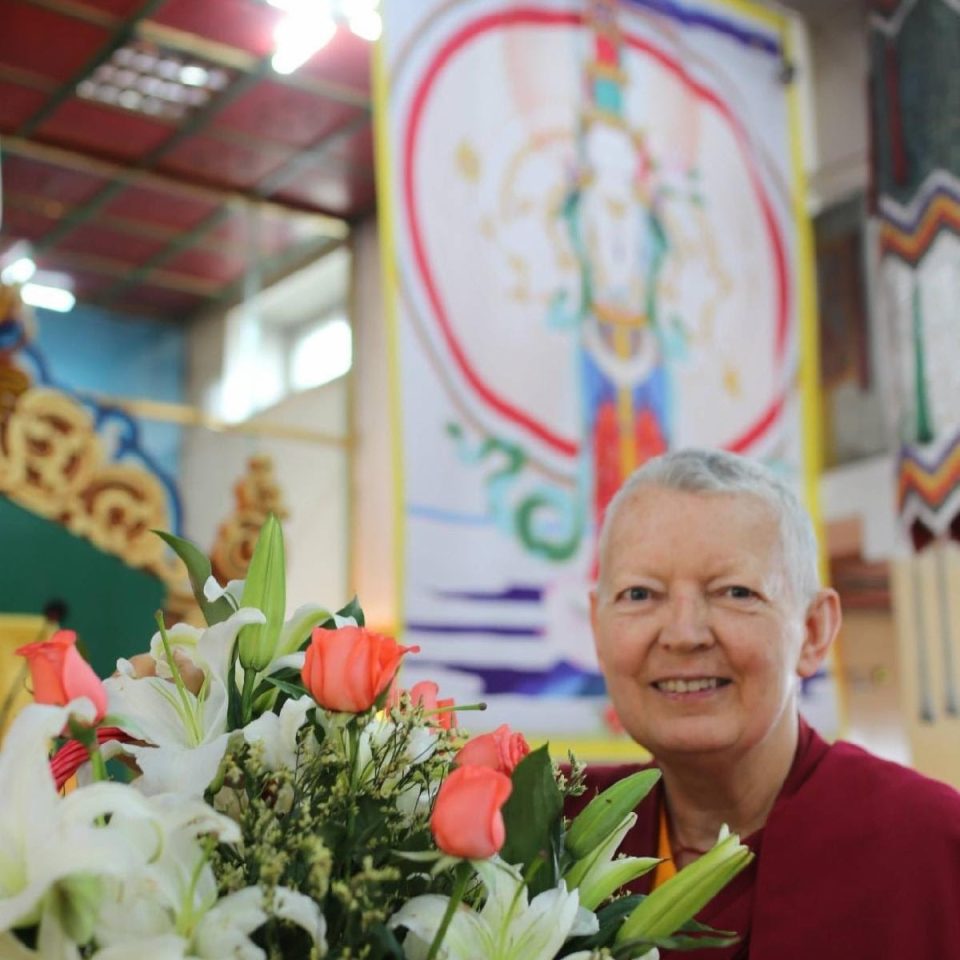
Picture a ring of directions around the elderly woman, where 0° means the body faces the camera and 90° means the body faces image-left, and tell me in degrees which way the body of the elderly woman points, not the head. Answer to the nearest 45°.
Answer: approximately 45°

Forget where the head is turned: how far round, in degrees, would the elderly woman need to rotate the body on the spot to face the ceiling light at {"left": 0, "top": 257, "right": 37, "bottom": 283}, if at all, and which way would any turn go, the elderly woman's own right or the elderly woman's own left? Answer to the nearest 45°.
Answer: approximately 90° to the elderly woman's own right

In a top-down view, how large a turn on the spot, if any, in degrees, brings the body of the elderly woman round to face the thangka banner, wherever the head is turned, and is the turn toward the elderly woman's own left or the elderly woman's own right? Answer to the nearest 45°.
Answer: approximately 135° to the elderly woman's own right

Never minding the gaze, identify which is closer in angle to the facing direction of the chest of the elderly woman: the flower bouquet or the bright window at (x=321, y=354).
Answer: the flower bouquet

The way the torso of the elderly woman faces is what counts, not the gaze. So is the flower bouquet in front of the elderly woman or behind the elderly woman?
in front

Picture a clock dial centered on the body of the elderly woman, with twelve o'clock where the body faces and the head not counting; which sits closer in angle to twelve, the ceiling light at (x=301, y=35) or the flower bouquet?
the flower bouquet

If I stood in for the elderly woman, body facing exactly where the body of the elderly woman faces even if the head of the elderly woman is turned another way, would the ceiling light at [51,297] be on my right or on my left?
on my right
